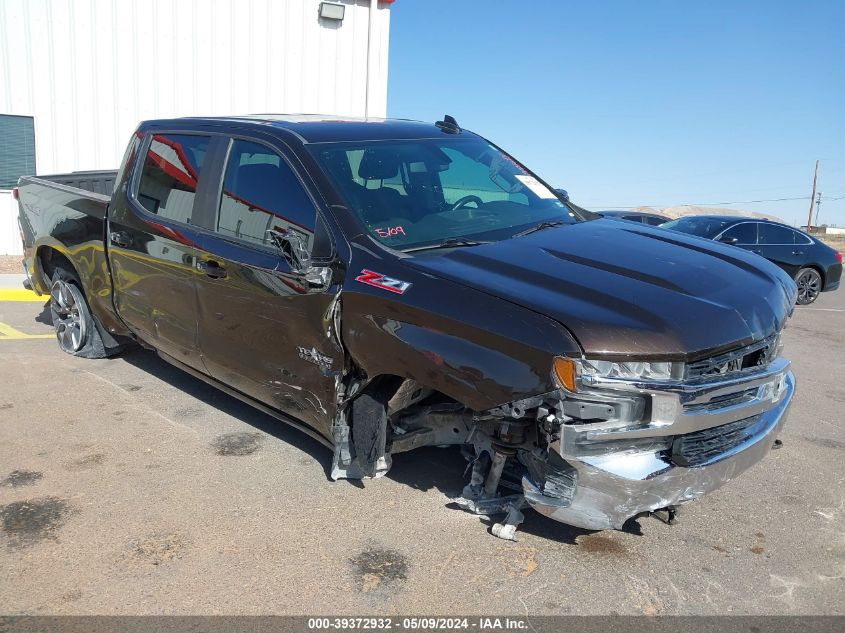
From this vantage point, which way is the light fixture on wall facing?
toward the camera

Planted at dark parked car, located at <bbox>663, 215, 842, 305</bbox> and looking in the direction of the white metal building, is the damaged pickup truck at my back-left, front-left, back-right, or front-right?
front-left

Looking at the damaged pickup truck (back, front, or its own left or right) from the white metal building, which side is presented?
back

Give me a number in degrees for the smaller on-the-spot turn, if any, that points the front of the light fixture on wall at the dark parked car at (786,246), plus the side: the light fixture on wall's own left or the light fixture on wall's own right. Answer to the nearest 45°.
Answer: approximately 90° to the light fixture on wall's own left

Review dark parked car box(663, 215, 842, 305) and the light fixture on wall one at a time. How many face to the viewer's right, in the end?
0

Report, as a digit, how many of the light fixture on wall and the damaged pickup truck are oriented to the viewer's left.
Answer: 0

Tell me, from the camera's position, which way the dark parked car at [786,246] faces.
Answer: facing the viewer and to the left of the viewer

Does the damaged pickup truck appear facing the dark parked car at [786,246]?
no

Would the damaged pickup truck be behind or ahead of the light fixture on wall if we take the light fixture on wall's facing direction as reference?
ahead

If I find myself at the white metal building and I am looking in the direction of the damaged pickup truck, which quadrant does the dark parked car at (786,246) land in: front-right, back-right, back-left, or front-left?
front-left

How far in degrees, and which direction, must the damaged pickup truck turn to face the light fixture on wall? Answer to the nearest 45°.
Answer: approximately 135° to its left

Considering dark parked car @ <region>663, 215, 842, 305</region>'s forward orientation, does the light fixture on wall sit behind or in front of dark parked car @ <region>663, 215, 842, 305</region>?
in front

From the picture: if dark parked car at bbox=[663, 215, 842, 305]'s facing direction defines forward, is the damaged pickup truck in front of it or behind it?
in front

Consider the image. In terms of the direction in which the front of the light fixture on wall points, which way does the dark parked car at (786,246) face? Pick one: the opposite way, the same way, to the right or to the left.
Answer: to the right
